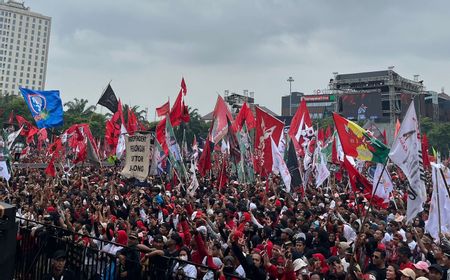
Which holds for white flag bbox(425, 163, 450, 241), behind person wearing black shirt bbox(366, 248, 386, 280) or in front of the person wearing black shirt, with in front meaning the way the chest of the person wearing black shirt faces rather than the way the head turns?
behind

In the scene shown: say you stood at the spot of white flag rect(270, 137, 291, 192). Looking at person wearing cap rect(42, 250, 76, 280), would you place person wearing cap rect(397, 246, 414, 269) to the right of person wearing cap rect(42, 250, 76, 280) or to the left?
left

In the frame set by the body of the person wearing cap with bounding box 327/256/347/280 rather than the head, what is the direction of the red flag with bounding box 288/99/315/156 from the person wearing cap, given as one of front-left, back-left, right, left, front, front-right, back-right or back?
back-right

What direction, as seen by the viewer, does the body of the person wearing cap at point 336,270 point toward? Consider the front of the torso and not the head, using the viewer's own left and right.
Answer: facing the viewer and to the left of the viewer

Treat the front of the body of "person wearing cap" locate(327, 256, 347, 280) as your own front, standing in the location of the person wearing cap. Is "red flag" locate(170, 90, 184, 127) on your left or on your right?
on your right

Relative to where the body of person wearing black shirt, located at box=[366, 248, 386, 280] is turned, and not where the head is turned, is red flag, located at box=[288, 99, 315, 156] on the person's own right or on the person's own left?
on the person's own right

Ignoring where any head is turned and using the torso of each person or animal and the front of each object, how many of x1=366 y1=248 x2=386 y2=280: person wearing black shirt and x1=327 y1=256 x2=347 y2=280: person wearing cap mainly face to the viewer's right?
0
